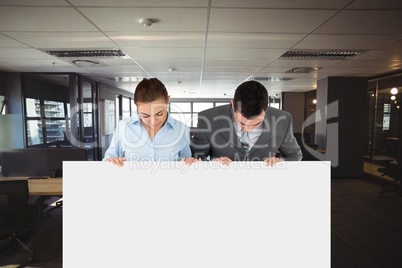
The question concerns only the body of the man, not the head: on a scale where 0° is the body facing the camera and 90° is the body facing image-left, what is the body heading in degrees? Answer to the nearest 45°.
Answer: approximately 0°

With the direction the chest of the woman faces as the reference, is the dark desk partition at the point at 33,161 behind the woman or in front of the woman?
behind

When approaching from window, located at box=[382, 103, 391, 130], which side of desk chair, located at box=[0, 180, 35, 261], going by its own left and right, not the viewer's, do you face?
right

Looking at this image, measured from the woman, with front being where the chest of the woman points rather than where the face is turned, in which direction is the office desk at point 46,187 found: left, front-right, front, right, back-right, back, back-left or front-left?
back-right

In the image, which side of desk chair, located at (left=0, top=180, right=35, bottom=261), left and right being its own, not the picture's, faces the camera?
back

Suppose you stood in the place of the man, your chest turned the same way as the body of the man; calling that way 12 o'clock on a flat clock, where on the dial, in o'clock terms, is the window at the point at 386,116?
The window is roughly at 7 o'clock from the man.
